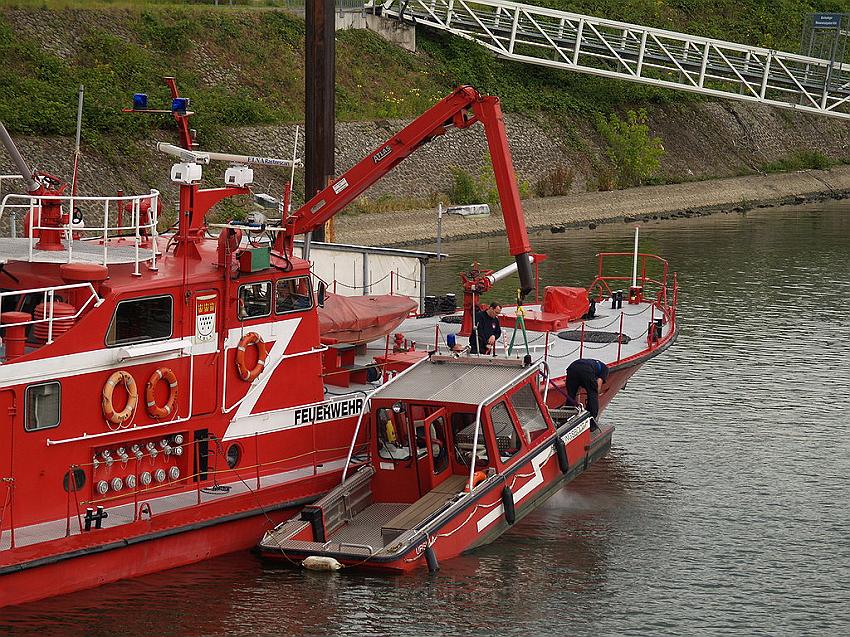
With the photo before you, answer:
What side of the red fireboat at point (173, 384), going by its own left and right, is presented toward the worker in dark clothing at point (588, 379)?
front

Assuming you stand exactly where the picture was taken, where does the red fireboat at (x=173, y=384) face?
facing away from the viewer and to the right of the viewer

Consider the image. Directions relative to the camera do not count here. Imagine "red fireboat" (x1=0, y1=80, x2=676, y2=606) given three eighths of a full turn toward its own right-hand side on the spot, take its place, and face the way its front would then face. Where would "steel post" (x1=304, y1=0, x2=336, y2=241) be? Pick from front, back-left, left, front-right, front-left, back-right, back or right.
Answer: back
